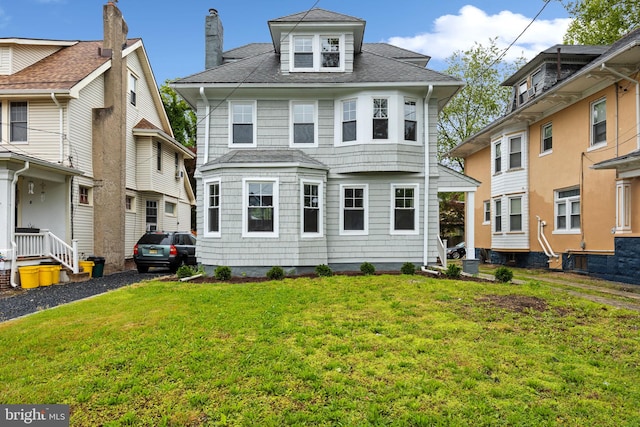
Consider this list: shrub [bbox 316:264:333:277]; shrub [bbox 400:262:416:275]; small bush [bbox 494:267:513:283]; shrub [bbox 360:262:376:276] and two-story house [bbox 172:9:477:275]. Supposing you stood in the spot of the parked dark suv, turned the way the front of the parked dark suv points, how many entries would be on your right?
5

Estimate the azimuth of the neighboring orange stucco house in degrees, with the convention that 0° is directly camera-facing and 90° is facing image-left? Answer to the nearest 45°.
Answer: approximately 315°

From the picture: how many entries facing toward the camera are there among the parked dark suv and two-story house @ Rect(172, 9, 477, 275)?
1

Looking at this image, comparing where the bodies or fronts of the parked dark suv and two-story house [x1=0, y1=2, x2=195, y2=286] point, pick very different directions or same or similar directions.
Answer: very different directions

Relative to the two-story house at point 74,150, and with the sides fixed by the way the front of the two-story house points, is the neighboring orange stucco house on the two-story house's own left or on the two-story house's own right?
on the two-story house's own left

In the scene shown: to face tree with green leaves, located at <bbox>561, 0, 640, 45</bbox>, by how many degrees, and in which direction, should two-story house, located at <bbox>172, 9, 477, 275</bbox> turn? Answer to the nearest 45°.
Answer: approximately 135° to its left

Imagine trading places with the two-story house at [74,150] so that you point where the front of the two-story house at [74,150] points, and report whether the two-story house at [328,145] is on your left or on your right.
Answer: on your left

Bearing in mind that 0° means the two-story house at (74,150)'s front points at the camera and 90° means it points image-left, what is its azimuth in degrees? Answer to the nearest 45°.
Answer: approximately 45°

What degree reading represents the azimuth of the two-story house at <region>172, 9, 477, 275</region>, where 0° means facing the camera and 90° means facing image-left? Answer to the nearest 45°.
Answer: approximately 0°

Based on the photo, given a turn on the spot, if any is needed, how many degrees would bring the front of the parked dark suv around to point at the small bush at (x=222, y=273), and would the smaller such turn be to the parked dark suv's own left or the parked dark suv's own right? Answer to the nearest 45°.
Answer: approximately 135° to the parked dark suv's own right

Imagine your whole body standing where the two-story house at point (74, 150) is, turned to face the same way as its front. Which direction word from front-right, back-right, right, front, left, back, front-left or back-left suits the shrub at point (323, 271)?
left
